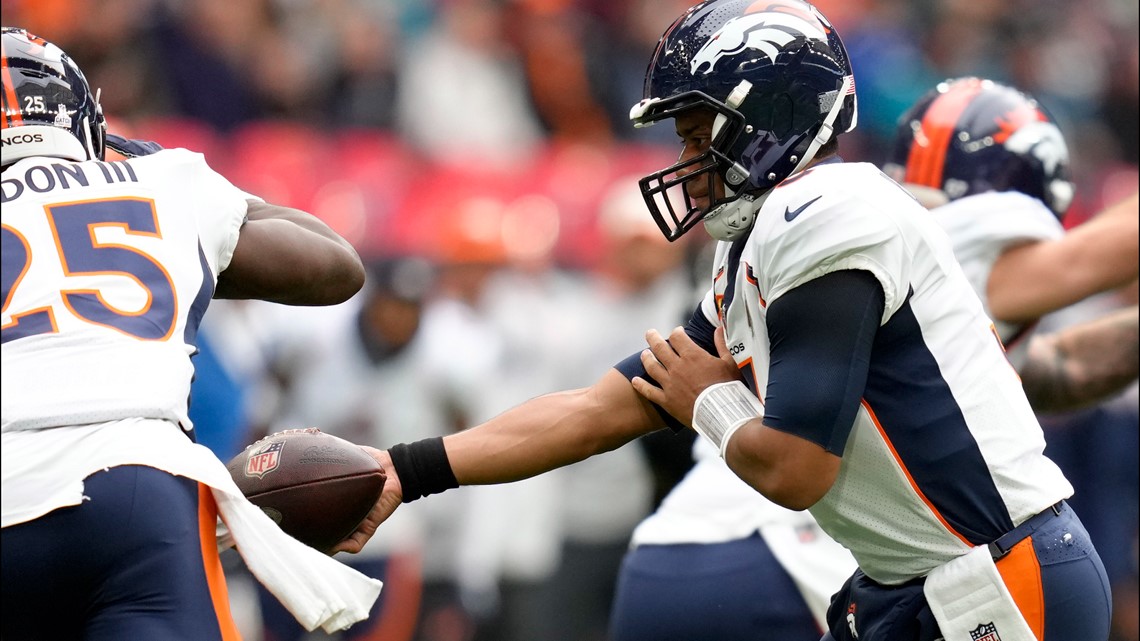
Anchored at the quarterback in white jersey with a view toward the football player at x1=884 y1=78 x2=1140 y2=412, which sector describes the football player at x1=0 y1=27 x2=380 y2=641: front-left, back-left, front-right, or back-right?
back-left

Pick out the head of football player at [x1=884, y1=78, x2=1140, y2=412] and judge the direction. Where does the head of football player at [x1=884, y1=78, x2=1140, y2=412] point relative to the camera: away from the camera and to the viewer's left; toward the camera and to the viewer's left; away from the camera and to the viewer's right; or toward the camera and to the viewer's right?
away from the camera and to the viewer's right

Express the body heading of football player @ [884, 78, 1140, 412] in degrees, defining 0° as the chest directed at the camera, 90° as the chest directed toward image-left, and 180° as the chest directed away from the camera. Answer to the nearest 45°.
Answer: approximately 225°

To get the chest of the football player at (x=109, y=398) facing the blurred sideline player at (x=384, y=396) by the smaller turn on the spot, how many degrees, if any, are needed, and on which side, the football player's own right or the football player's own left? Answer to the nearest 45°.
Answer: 0° — they already face them

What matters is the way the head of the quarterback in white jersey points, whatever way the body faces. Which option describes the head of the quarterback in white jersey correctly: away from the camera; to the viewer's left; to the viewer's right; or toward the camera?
to the viewer's left

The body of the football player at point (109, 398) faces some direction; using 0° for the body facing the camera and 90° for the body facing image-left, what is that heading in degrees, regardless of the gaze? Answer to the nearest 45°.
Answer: approximately 180°

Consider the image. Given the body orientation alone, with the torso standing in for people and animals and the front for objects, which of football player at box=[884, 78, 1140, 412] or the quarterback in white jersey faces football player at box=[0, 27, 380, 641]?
the quarterback in white jersey

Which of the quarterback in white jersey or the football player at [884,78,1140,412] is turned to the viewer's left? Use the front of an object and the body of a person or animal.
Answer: the quarterback in white jersey

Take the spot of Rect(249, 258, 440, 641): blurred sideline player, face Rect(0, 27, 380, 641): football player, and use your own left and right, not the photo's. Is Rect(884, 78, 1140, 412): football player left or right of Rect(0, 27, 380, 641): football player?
left

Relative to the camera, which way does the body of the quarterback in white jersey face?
to the viewer's left

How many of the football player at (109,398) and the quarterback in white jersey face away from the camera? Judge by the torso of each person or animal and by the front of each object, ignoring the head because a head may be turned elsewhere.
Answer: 1

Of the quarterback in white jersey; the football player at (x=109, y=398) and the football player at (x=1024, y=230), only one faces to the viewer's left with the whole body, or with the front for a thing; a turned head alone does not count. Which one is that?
the quarterback in white jersey

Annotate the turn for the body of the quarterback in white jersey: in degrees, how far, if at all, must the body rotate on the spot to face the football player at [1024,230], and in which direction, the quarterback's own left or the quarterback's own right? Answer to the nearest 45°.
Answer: approximately 135° to the quarterback's own right

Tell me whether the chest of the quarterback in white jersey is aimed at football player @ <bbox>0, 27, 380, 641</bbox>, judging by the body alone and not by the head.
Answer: yes
